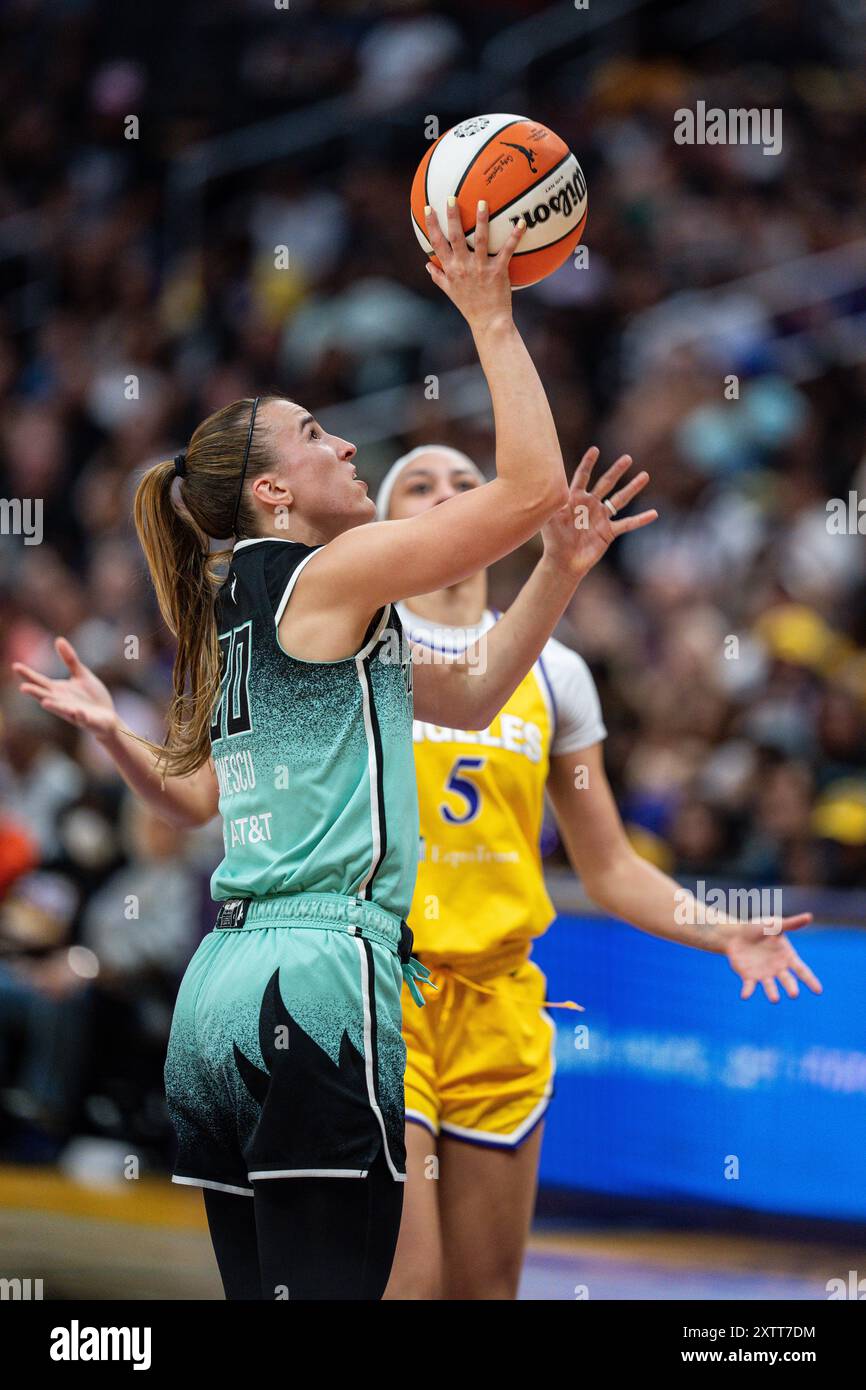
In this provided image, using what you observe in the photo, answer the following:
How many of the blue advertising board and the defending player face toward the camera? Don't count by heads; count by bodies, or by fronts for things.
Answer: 2

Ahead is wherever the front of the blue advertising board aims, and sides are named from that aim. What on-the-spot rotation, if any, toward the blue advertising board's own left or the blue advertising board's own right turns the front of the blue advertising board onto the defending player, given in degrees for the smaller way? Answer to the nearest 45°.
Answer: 0° — it already faces them

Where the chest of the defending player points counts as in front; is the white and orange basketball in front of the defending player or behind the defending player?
in front

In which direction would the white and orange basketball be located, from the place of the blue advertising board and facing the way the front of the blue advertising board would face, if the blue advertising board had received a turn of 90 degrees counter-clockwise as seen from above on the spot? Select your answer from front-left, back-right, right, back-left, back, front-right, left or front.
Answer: right

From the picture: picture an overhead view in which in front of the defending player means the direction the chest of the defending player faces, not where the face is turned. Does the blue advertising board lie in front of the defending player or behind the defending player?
behind

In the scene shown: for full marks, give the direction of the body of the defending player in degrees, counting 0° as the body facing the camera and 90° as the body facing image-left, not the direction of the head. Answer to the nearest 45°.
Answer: approximately 0°

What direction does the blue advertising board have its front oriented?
toward the camera

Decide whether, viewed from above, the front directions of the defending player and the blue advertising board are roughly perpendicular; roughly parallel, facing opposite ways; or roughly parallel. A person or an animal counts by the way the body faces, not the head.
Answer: roughly parallel
